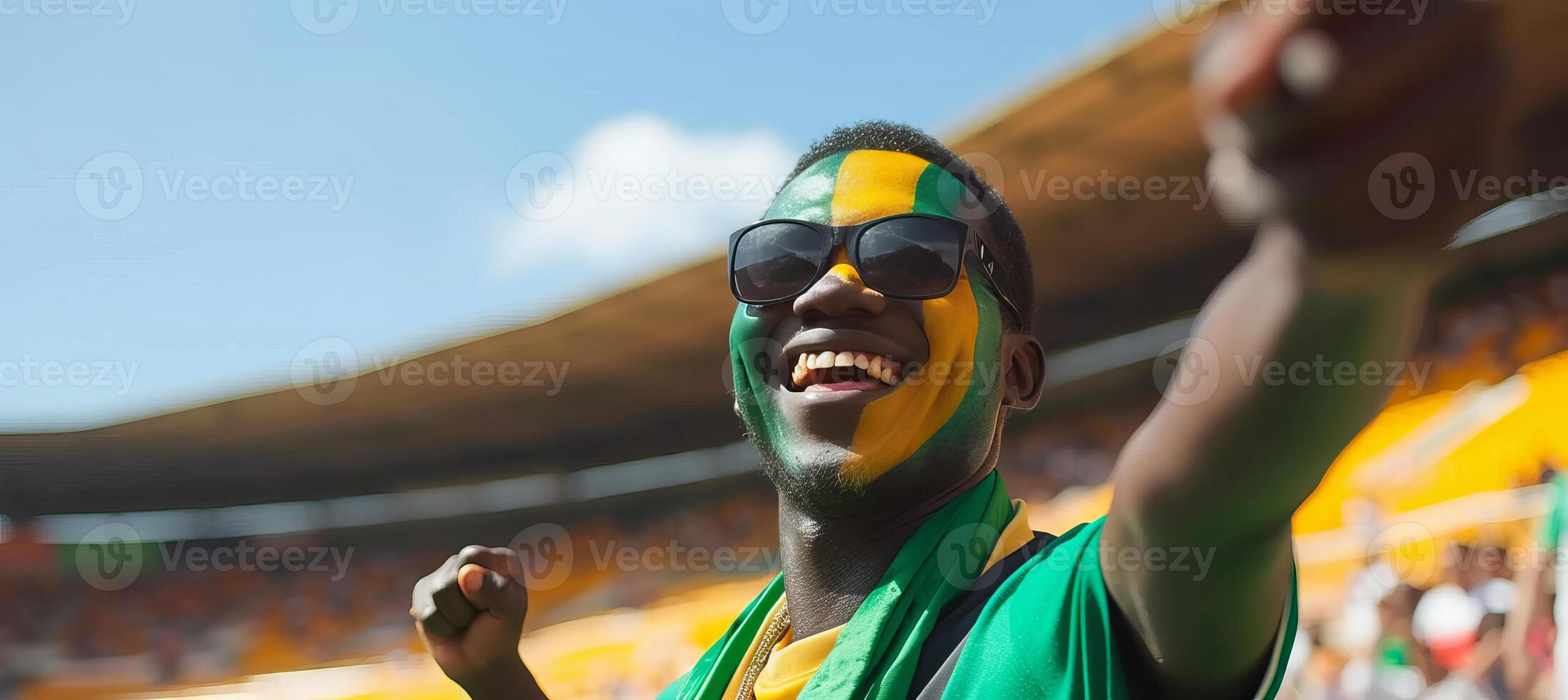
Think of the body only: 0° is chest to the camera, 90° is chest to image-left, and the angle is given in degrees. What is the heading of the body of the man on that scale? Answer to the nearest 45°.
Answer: approximately 45°
